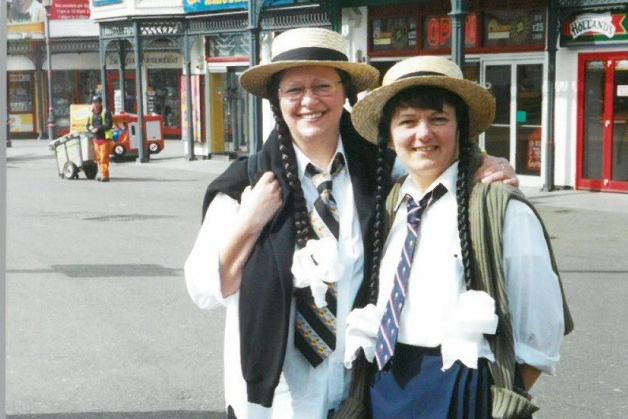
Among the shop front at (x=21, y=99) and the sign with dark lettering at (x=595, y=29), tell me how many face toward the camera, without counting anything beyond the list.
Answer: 2

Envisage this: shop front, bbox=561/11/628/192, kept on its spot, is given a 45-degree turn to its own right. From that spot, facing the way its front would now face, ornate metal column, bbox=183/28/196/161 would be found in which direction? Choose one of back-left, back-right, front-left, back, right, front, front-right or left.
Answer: right

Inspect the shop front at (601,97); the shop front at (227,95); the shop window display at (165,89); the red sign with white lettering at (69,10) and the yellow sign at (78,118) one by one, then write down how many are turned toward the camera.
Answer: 5

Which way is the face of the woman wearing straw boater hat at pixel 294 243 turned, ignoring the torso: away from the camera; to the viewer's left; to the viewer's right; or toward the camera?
toward the camera

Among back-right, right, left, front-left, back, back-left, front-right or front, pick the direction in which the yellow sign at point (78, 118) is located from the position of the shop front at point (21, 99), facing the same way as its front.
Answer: front

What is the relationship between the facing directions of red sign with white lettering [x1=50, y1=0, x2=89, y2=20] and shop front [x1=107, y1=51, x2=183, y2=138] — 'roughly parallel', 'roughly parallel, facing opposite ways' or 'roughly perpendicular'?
roughly parallel

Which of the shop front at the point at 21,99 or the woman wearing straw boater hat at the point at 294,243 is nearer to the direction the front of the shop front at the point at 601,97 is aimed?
the woman wearing straw boater hat

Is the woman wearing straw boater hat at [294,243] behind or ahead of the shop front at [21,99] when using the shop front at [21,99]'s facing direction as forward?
ahead

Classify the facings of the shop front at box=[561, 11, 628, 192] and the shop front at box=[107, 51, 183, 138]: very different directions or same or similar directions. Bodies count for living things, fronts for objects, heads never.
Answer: same or similar directions

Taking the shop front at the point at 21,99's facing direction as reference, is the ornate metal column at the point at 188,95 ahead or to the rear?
ahead

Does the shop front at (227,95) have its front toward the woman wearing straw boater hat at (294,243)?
yes

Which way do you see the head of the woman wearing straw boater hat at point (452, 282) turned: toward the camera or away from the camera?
toward the camera

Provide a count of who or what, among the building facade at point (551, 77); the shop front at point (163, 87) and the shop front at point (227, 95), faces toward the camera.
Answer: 3

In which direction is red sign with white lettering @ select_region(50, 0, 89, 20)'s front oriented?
toward the camera

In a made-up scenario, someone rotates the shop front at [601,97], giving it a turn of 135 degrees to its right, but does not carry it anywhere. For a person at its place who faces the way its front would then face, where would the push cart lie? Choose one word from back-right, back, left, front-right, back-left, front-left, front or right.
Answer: front-left

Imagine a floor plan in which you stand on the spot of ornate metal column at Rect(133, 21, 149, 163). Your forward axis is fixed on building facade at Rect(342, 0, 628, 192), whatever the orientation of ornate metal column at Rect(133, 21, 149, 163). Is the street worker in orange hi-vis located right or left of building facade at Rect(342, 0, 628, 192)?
right
